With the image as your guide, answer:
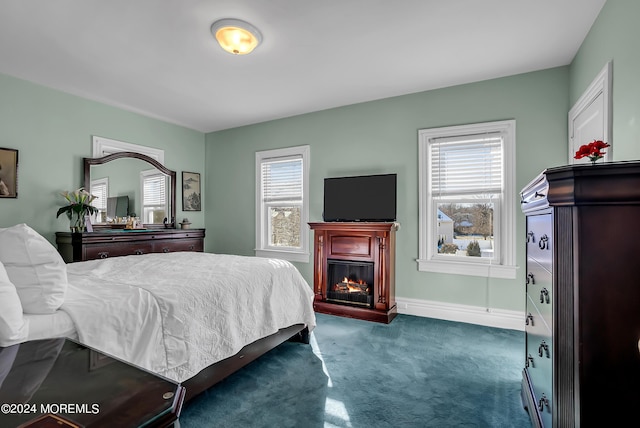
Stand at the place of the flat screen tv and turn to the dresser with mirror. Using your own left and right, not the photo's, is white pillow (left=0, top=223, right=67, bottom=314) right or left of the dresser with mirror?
left

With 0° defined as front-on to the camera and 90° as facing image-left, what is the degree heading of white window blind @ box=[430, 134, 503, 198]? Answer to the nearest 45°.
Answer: approximately 0°

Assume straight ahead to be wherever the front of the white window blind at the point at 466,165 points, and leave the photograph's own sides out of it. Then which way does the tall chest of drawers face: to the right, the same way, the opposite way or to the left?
to the right

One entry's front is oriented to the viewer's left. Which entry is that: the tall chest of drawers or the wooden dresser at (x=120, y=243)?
the tall chest of drawers

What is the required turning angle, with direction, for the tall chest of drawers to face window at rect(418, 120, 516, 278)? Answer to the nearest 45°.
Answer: approximately 45° to its right

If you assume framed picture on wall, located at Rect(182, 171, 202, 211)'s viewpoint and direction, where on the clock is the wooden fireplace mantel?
The wooden fireplace mantel is roughly at 12 o'clock from the framed picture on wall.

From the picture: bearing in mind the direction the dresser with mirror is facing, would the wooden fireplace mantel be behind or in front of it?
in front

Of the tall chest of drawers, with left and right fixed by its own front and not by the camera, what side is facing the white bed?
front

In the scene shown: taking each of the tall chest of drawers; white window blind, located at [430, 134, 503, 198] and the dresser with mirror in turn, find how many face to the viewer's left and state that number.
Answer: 1

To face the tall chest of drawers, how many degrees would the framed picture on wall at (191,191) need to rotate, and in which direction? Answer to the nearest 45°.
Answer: approximately 45° to its right

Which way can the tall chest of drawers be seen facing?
to the viewer's left

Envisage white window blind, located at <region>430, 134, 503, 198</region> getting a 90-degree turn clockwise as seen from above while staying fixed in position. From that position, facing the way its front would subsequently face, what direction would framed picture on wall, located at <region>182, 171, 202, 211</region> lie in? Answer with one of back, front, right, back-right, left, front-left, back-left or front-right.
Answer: front

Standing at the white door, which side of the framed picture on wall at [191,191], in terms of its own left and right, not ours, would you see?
front
